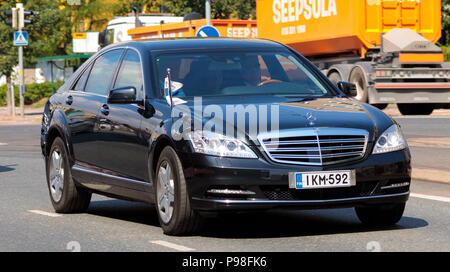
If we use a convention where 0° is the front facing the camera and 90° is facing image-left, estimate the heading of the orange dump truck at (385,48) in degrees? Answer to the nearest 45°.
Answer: approximately 135°

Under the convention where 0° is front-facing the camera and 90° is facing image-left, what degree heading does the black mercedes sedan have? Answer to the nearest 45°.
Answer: approximately 315°

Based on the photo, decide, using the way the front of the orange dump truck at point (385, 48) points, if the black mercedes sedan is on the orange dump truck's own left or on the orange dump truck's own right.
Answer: on the orange dump truck's own left

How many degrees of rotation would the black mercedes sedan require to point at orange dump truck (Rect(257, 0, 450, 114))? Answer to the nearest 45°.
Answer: approximately 135° to its left
